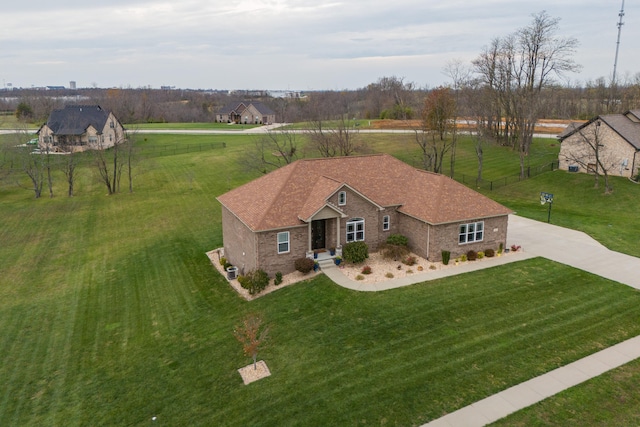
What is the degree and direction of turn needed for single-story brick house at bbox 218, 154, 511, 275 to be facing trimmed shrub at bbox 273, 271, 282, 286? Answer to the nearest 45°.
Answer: approximately 90° to its right

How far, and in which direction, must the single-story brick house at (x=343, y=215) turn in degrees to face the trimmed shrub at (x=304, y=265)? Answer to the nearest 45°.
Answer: approximately 90° to its right

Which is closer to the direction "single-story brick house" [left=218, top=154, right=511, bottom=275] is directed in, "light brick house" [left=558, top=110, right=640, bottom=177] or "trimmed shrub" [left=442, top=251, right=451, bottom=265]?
the trimmed shrub

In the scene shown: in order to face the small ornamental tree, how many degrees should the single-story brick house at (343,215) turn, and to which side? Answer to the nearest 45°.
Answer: approximately 45° to its right

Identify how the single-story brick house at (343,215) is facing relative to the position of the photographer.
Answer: facing the viewer and to the right of the viewer

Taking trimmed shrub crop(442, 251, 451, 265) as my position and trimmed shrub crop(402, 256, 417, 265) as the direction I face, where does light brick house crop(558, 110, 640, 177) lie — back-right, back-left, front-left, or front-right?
back-right

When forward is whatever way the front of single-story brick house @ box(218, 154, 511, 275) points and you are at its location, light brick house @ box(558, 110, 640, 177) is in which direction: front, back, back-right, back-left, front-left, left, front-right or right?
left
